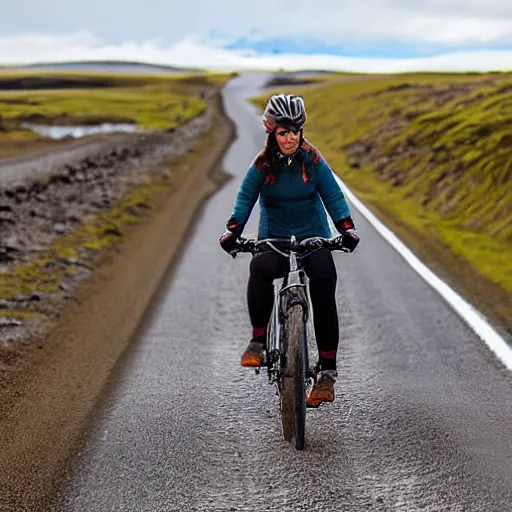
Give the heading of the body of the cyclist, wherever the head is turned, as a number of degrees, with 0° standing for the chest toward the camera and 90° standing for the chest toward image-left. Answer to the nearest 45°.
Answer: approximately 0°

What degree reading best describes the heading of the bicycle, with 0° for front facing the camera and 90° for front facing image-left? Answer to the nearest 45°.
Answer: approximately 0°
